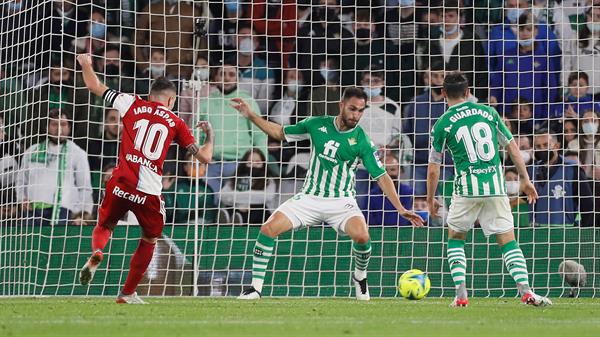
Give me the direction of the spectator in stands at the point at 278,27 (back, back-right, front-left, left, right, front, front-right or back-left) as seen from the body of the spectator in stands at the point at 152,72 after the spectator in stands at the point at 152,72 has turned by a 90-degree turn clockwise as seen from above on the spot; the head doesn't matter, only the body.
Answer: back

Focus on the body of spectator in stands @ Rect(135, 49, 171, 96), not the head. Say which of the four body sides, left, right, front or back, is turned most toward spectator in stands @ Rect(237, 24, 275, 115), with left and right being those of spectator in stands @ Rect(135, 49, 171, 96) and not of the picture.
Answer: left

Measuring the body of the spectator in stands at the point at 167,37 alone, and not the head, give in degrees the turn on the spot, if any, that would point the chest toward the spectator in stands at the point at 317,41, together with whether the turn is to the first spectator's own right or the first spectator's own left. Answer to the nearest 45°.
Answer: approximately 90° to the first spectator's own left

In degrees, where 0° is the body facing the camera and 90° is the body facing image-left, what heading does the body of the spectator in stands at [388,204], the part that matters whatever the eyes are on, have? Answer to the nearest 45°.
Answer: approximately 0°

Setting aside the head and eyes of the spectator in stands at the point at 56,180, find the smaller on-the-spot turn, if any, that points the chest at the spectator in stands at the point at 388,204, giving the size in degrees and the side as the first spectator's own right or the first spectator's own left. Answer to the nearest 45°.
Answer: approximately 90° to the first spectator's own left

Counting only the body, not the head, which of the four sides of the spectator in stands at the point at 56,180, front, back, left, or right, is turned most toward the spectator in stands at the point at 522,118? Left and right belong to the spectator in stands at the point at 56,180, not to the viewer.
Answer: left
